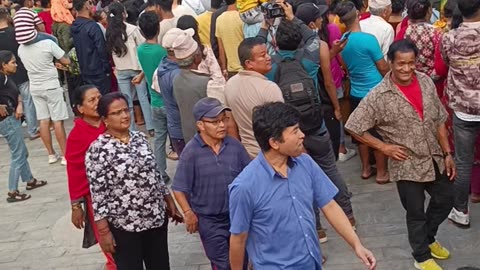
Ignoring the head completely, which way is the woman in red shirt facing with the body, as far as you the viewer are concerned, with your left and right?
facing the viewer and to the right of the viewer

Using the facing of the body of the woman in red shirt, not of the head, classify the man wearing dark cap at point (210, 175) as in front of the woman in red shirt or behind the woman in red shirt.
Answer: in front

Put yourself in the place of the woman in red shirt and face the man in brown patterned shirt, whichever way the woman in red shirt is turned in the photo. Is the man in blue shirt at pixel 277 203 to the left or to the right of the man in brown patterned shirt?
right

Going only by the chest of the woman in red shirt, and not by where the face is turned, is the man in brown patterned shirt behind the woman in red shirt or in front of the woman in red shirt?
in front

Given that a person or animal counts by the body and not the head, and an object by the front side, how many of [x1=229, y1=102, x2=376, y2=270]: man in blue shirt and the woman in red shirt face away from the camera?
0

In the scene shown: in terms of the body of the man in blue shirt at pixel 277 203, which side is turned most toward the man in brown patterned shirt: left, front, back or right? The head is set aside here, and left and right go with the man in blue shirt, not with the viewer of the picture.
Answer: left
